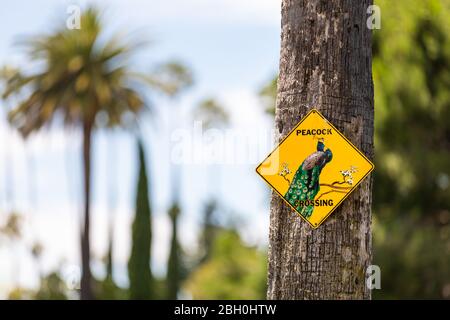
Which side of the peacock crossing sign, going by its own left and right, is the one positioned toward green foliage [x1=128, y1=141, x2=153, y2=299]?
back

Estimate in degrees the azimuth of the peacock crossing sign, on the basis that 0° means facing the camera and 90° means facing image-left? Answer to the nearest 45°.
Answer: approximately 0°

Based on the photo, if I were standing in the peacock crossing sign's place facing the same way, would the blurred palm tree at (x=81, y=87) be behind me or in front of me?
behind

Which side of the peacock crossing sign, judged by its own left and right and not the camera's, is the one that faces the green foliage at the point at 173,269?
back
